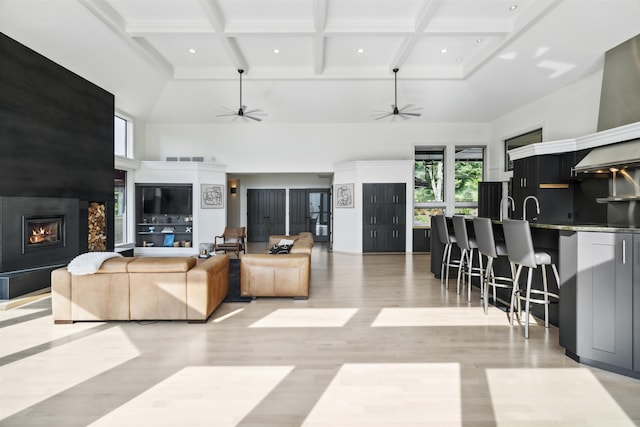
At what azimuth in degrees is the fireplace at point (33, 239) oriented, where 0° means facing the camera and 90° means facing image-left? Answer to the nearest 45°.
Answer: approximately 315°

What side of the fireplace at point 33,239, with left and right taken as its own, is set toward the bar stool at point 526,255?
front

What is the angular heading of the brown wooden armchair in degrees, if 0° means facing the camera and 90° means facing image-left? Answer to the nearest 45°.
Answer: approximately 45°

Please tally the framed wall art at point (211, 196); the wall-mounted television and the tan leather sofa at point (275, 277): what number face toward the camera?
2

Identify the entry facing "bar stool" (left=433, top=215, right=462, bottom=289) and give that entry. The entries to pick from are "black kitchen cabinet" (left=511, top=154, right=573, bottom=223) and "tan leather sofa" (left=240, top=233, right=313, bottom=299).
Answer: the black kitchen cabinet

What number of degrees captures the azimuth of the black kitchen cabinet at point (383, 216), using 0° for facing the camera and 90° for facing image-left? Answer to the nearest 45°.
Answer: approximately 0°

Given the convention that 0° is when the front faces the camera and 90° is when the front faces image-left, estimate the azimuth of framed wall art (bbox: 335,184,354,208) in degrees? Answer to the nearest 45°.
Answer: approximately 0°

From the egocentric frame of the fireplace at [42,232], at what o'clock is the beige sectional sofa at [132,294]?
The beige sectional sofa is roughly at 1 o'clock from the fireplace.

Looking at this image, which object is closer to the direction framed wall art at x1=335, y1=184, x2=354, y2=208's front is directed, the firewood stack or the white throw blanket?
the white throw blanket

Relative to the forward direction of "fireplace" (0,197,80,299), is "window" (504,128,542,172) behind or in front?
in front

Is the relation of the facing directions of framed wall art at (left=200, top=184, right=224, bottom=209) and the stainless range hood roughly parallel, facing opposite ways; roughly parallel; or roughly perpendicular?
roughly perpendicular
